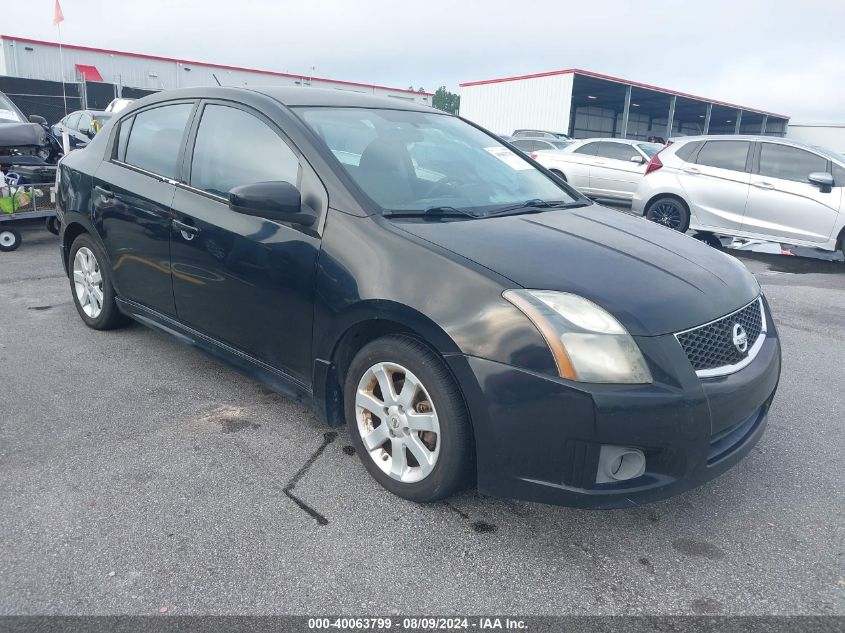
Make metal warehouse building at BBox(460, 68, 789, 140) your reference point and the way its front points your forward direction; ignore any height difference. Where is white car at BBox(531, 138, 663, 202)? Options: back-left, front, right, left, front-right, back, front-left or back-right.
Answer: front-right

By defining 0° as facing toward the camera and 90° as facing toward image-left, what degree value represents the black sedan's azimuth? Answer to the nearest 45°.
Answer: approximately 315°

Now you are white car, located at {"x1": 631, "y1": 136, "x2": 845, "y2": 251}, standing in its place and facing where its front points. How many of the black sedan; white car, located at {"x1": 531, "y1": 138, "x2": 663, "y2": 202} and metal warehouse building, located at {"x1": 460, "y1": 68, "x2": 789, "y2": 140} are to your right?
1

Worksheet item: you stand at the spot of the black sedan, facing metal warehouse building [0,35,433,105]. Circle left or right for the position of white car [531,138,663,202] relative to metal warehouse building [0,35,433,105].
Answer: right

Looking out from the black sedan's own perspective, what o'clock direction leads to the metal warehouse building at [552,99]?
The metal warehouse building is roughly at 8 o'clock from the black sedan.

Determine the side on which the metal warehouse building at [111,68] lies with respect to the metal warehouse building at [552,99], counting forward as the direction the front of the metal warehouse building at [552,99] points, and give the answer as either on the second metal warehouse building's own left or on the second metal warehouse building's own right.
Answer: on the second metal warehouse building's own right

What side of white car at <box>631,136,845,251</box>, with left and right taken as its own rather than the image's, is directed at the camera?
right

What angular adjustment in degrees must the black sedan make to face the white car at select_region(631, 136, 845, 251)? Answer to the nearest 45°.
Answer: approximately 90° to its left

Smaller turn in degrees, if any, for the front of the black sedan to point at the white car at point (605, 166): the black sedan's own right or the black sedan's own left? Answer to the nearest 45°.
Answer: approximately 135° to the black sedan's own left

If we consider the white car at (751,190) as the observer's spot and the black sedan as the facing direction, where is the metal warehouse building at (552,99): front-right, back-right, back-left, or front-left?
back-right

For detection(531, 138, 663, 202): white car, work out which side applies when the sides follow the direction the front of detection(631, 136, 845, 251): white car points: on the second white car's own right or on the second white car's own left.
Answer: on the second white car's own left

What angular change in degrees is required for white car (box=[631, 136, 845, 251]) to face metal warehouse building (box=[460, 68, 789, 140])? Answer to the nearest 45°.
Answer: approximately 90° to its left
